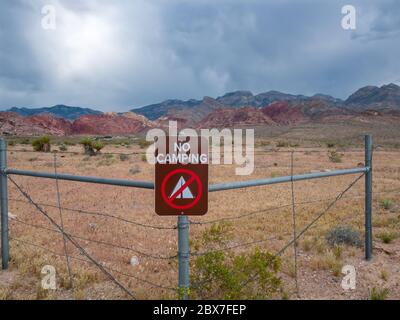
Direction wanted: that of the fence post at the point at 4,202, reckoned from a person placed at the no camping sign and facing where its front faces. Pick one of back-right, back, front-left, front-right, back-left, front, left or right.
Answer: back-right

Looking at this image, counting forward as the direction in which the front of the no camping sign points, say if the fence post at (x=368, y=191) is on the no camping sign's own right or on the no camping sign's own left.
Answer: on the no camping sign's own left

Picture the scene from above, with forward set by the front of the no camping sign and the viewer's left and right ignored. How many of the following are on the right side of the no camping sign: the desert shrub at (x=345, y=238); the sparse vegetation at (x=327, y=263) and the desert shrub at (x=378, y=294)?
0

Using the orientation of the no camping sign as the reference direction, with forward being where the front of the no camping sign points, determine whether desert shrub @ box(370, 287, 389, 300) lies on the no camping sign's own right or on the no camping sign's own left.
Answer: on the no camping sign's own left

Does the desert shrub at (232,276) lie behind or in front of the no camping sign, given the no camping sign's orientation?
behind

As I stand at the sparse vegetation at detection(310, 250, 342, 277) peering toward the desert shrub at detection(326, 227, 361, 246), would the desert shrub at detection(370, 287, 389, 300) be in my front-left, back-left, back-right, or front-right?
back-right

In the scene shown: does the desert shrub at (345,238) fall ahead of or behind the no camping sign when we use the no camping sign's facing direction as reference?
behind

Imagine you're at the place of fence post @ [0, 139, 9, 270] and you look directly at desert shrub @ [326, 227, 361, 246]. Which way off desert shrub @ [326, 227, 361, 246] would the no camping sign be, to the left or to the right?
right

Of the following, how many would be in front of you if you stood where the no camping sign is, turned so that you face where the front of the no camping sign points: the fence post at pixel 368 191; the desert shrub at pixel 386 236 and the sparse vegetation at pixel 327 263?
0

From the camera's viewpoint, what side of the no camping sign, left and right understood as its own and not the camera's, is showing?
front
